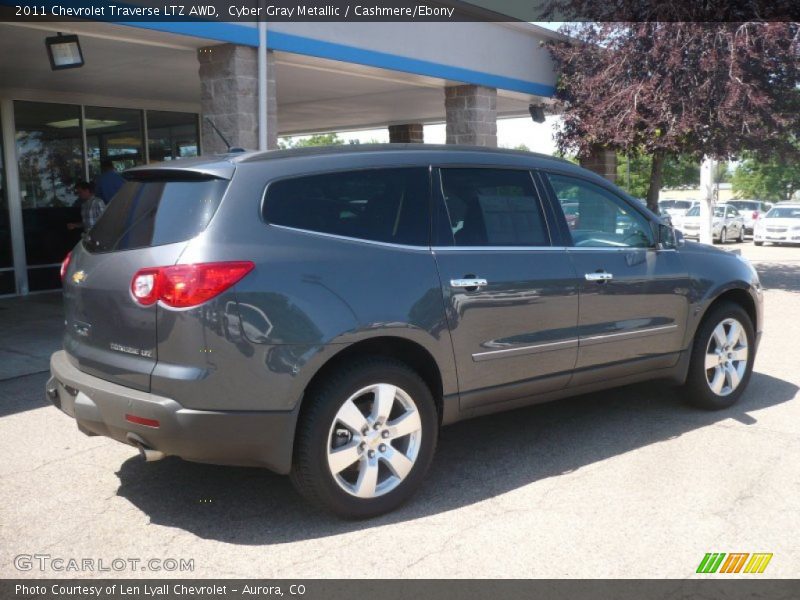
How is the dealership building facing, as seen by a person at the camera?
facing the viewer and to the right of the viewer

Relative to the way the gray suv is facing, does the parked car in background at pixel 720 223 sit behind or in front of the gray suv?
in front

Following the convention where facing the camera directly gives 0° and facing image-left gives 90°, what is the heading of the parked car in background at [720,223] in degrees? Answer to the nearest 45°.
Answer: approximately 45°

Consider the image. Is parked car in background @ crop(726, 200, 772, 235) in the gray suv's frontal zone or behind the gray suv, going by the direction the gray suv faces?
frontal zone

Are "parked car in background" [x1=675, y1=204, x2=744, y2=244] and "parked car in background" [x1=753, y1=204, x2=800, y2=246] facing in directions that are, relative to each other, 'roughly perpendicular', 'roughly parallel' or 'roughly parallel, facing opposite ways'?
roughly parallel

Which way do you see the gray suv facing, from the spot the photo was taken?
facing away from the viewer and to the right of the viewer

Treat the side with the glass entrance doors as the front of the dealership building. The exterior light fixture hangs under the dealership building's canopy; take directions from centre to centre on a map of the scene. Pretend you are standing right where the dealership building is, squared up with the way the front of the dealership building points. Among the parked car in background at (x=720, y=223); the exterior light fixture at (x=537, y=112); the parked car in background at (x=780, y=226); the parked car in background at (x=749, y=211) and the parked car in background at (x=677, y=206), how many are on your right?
0

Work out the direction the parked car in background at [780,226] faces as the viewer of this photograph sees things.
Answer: facing the viewer and to the left of the viewer

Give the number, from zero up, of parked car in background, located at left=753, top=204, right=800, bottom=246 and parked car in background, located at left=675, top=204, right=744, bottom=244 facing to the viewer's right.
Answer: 0

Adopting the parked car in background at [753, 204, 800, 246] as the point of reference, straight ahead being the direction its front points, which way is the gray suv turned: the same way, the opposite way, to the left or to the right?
the opposite way

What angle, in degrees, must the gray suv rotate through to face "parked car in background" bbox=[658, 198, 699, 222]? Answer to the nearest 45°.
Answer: approximately 45° to its left

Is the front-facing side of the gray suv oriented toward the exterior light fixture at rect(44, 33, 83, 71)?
no

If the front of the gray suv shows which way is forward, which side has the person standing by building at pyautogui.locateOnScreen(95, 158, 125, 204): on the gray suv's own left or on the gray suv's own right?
on the gray suv's own left

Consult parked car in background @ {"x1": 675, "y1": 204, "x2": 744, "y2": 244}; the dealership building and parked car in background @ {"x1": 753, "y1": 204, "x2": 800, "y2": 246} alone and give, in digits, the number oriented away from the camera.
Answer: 0

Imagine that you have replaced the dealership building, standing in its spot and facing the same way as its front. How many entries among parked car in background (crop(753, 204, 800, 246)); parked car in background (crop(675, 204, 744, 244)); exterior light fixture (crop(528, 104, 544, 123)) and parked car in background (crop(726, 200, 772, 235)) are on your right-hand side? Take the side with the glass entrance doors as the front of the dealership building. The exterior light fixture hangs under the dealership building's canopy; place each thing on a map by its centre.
0
